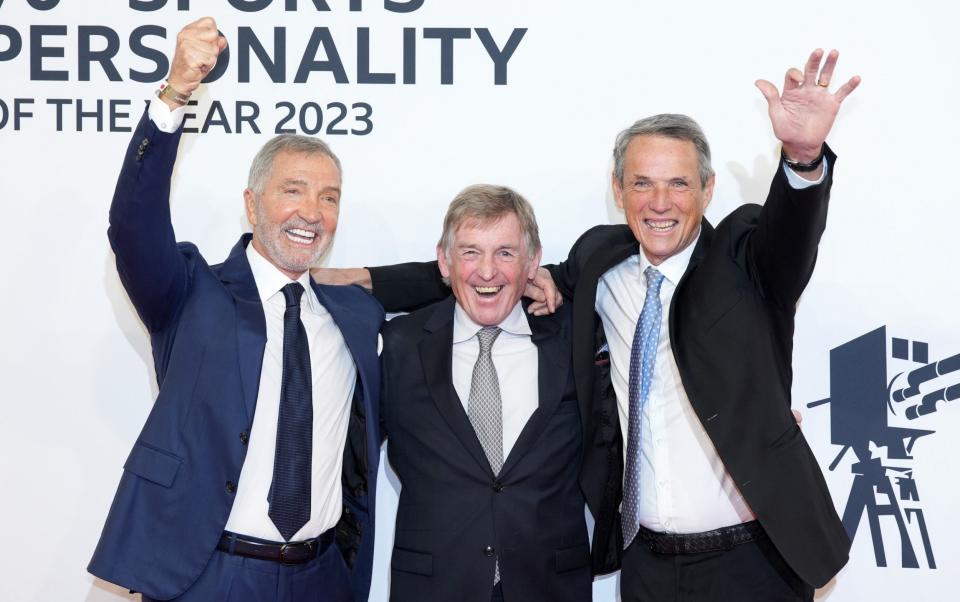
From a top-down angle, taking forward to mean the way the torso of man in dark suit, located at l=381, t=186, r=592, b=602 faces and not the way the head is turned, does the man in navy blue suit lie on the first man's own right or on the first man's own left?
on the first man's own right

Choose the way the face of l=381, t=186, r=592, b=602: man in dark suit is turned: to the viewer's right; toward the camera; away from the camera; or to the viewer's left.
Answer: toward the camera

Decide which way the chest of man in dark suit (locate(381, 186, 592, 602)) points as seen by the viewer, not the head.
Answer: toward the camera

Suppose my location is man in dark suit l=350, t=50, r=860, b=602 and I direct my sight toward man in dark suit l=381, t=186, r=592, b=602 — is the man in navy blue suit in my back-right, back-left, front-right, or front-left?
front-left

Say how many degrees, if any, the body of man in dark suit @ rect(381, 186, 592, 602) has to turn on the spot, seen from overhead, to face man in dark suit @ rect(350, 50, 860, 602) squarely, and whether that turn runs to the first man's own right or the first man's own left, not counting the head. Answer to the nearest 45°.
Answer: approximately 90° to the first man's own left

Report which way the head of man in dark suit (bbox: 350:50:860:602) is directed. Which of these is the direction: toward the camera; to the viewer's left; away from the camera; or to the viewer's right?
toward the camera
